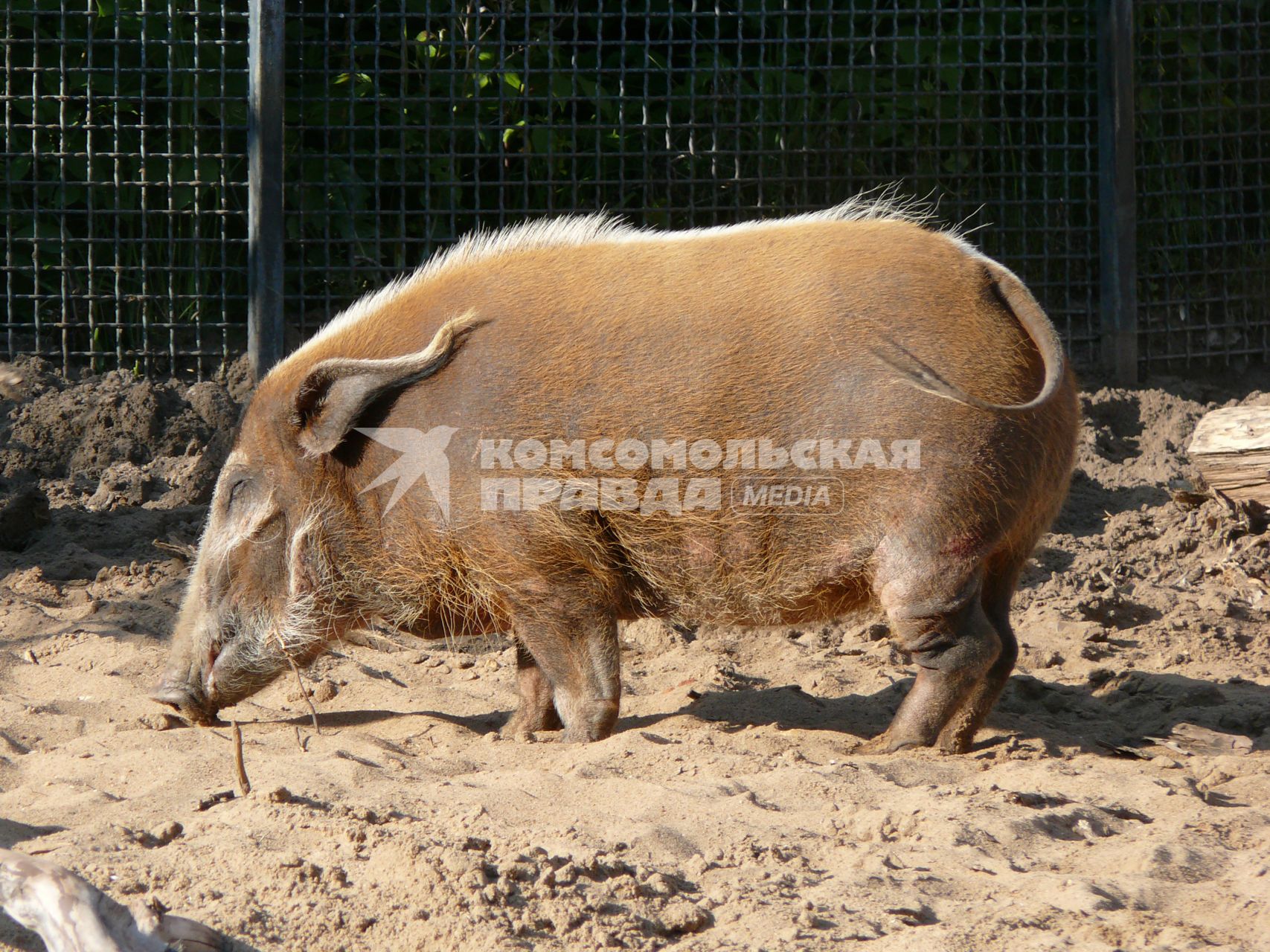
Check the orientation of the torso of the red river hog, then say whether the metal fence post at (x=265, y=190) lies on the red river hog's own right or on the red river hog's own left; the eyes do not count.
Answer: on the red river hog's own right

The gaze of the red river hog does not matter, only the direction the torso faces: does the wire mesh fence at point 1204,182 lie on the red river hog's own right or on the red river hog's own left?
on the red river hog's own right

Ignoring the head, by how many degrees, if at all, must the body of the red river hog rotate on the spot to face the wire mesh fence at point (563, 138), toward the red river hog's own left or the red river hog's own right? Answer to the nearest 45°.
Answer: approximately 90° to the red river hog's own right

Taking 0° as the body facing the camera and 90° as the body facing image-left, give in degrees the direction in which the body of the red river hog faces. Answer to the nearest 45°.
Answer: approximately 90°

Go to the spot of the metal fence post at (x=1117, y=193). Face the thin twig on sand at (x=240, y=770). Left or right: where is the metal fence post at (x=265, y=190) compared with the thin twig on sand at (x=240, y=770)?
right
